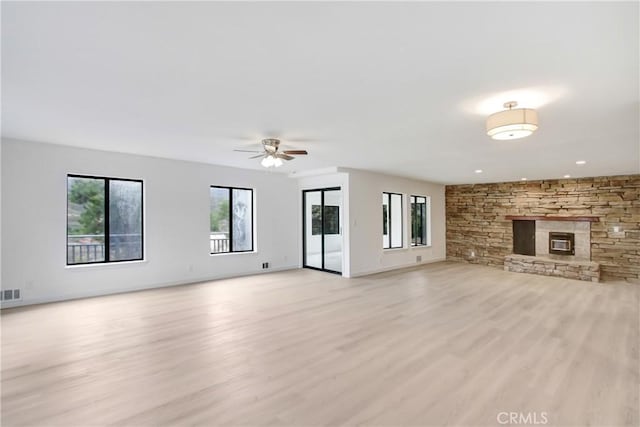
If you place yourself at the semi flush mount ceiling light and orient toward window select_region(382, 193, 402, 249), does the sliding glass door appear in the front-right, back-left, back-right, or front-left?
front-left

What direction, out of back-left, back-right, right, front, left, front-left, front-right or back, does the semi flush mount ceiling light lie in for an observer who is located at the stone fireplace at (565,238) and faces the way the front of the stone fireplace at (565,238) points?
front

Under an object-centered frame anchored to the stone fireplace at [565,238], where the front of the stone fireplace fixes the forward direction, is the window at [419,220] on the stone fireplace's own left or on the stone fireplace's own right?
on the stone fireplace's own right

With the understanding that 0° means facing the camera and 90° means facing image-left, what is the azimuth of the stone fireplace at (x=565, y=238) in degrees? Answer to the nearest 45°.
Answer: approximately 0°

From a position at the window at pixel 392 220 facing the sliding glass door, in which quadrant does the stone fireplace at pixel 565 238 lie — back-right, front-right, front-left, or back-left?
back-left

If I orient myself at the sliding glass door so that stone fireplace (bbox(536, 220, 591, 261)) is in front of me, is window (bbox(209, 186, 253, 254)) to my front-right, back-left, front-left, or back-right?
back-right

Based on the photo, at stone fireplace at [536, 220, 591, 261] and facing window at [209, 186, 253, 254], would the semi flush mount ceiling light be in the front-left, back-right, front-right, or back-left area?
front-left

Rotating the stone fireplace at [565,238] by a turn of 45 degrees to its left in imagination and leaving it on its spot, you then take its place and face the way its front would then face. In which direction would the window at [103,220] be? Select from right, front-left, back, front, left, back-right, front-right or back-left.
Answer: right

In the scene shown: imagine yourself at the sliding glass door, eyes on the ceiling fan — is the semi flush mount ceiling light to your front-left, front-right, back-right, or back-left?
front-left

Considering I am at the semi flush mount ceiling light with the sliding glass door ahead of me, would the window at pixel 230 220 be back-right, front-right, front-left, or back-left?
front-left

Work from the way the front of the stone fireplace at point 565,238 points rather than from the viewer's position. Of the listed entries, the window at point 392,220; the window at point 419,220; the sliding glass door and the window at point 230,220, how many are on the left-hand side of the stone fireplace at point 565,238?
0

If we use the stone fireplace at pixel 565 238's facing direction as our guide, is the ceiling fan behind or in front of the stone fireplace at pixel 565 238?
in front

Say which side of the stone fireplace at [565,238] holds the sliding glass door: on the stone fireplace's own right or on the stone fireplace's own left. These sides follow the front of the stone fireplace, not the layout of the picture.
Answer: on the stone fireplace's own right

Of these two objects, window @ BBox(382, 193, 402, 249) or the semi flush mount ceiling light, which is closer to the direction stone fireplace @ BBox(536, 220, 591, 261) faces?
the semi flush mount ceiling light

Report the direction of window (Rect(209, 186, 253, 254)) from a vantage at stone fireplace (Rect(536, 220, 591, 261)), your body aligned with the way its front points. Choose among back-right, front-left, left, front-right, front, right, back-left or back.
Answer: front-right
